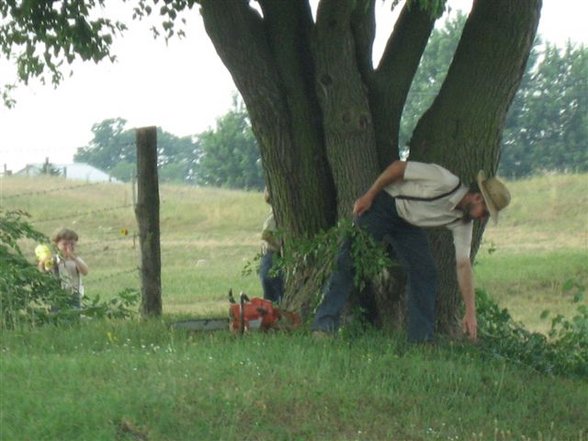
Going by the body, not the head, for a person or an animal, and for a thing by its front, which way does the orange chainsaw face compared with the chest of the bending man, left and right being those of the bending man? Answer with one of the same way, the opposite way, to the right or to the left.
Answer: the opposite way

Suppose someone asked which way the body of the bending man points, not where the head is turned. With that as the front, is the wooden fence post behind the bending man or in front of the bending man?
behind

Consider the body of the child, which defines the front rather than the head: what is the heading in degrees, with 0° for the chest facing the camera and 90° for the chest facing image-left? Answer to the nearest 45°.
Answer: approximately 0°

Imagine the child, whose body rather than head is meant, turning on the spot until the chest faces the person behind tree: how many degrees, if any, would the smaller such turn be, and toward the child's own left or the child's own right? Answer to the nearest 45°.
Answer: approximately 90° to the child's own left

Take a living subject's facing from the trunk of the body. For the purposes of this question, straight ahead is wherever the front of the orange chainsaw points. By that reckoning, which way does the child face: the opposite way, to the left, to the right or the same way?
to the left

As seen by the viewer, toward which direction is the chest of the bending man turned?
to the viewer's right

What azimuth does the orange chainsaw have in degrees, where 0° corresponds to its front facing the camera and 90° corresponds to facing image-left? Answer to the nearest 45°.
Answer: approximately 90°
